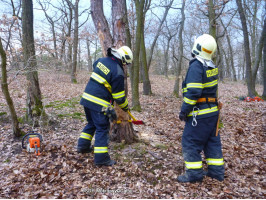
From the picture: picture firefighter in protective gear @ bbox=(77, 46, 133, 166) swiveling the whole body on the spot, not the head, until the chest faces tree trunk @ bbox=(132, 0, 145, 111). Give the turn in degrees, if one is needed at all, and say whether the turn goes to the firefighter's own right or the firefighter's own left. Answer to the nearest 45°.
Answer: approximately 45° to the firefighter's own left

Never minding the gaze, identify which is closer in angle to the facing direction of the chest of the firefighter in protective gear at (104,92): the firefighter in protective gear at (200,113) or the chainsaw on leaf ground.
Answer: the firefighter in protective gear

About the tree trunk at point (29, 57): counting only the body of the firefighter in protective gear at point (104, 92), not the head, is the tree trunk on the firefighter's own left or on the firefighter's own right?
on the firefighter's own left

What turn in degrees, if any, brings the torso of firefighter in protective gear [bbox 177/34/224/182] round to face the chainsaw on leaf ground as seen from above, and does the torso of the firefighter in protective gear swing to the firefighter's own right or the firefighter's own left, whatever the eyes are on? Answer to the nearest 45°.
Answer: approximately 45° to the firefighter's own left

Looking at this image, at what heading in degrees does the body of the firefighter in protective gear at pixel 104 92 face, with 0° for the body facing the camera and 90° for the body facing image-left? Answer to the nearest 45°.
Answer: approximately 225°

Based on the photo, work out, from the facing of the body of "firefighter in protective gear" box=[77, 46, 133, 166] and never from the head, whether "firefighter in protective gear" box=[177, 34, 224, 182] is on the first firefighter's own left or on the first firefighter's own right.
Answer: on the first firefighter's own right

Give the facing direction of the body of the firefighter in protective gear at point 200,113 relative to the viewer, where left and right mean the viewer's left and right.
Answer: facing away from the viewer and to the left of the viewer
